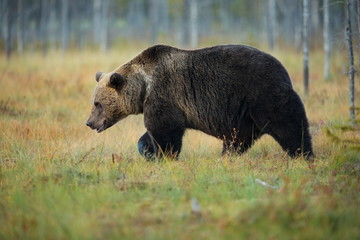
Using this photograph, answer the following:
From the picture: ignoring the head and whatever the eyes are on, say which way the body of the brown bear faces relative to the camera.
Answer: to the viewer's left

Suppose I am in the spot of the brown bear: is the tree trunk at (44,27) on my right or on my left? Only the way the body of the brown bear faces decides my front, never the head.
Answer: on my right
